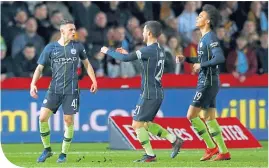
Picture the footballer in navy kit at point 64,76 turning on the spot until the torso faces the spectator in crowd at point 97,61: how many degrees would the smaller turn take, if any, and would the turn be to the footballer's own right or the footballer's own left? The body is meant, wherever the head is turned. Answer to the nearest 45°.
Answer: approximately 180°

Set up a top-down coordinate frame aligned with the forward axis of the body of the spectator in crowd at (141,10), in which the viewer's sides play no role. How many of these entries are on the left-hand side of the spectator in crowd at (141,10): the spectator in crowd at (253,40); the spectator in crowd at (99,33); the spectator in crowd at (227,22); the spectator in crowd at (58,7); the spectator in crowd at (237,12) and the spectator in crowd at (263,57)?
4

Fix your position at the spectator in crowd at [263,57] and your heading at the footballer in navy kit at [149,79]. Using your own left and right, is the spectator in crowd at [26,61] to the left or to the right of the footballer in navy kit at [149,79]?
right

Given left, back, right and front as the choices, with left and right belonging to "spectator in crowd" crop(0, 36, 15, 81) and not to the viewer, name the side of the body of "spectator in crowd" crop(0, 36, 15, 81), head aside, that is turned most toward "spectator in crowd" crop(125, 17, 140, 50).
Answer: left

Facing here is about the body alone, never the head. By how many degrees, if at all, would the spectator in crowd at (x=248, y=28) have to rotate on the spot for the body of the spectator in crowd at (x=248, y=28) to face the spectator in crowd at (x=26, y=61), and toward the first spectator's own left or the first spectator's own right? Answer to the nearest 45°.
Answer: approximately 45° to the first spectator's own right

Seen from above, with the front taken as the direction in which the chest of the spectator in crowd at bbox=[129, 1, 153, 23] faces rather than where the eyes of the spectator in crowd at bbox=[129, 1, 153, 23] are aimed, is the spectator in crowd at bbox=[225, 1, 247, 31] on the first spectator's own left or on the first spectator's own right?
on the first spectator's own left

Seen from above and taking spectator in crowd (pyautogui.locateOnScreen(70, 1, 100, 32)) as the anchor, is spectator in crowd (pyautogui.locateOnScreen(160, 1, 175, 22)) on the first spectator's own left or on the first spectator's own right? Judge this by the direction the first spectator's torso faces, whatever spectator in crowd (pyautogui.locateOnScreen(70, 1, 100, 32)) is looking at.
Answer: on the first spectator's own left

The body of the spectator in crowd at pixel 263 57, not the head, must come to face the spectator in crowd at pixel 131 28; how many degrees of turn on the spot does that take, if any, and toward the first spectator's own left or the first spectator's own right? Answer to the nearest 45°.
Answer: approximately 90° to the first spectator's own right

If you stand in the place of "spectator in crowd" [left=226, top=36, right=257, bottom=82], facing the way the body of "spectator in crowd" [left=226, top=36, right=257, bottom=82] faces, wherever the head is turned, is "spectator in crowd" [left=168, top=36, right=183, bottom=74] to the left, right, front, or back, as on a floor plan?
right
